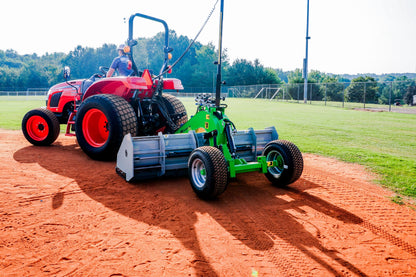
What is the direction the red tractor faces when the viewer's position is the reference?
facing away from the viewer and to the left of the viewer

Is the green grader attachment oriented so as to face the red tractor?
yes

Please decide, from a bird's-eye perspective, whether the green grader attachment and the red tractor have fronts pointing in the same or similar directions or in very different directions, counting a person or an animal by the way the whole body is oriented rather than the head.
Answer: same or similar directions

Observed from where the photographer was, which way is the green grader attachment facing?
facing away from the viewer and to the left of the viewer

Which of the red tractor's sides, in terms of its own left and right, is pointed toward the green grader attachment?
back

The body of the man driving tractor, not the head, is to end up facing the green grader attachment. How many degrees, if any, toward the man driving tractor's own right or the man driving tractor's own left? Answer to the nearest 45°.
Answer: approximately 180°

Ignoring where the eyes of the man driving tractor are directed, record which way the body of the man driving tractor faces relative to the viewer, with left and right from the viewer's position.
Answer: facing away from the viewer and to the left of the viewer

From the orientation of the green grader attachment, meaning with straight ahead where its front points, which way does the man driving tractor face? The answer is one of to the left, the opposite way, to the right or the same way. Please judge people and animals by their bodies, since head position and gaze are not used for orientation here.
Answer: the same way

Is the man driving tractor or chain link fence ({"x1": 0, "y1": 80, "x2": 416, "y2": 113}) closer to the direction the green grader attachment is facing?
the man driving tractor

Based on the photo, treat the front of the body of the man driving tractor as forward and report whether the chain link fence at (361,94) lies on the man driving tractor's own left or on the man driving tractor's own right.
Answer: on the man driving tractor's own right

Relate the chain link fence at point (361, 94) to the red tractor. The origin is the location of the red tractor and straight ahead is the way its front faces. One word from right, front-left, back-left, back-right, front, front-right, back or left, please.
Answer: right

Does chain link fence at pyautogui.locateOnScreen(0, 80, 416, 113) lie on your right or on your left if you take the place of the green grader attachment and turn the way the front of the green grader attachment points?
on your right
